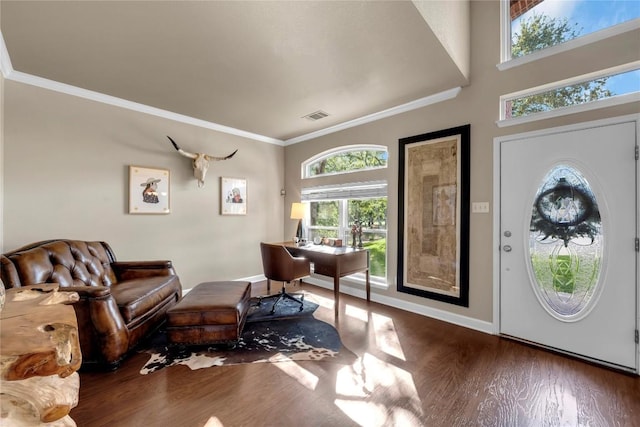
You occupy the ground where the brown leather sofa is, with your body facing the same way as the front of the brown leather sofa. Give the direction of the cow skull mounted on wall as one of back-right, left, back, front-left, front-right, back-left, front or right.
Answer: left

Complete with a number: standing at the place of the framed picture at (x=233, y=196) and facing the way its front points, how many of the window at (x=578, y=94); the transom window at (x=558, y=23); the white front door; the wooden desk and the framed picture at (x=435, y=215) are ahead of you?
5

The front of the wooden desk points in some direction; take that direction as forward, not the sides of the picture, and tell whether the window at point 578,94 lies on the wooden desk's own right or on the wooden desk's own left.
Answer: on the wooden desk's own left

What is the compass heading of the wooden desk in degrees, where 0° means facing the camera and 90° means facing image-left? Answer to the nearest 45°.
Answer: approximately 45°

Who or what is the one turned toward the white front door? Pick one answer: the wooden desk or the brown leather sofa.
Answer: the brown leather sofa

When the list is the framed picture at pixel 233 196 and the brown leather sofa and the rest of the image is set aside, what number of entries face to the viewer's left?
0

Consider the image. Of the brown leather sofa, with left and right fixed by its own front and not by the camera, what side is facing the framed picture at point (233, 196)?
left

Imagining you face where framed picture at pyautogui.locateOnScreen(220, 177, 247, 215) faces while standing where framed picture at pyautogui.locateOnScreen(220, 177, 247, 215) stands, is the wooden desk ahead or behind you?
ahead

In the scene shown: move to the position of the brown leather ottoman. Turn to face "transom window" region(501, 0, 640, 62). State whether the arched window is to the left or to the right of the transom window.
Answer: left

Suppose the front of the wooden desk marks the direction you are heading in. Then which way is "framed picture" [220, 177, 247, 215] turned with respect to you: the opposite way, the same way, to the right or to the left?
to the left

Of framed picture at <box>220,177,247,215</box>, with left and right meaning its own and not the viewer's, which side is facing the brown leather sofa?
right
